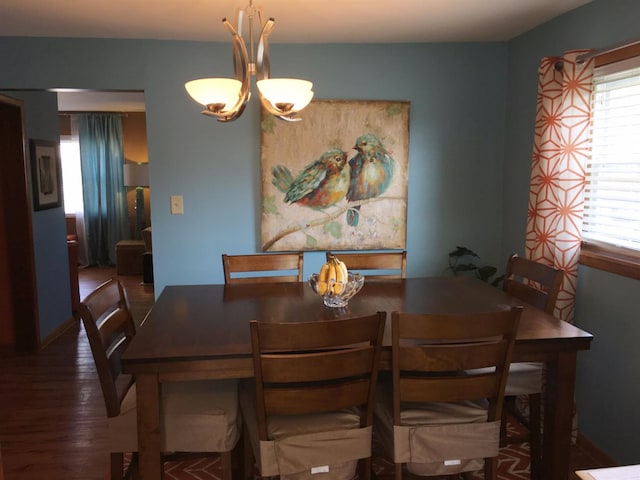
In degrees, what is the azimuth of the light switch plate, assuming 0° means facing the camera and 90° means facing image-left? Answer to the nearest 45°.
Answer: approximately 0°

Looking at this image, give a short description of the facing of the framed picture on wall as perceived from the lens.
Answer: facing the viewer and to the right of the viewer

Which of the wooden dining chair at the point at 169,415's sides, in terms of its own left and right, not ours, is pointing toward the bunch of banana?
front

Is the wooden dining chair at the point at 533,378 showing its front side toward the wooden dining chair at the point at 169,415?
yes

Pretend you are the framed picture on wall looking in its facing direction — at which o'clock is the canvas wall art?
The canvas wall art is roughly at 12 o'clock from the framed picture on wall.

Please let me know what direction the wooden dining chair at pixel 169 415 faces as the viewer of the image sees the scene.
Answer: facing to the right of the viewer

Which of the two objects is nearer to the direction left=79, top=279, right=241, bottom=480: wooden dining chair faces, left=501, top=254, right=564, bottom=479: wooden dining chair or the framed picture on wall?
the wooden dining chair

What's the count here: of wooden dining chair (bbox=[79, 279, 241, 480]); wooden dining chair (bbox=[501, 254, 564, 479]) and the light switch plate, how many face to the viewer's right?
1

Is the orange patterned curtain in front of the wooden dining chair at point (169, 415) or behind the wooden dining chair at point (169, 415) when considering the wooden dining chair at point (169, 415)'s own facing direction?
in front

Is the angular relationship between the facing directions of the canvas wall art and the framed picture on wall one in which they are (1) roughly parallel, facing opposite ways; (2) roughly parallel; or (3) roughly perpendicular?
roughly perpendicular

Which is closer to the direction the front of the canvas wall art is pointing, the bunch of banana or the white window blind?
the bunch of banana

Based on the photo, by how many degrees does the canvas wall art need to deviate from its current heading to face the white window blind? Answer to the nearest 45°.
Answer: approximately 45° to its left
